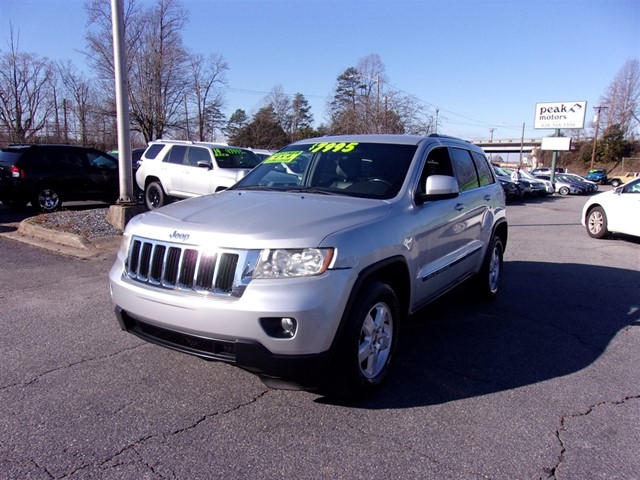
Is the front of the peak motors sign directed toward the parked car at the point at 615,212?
yes

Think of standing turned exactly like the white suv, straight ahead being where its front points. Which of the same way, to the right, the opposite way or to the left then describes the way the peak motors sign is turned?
to the right

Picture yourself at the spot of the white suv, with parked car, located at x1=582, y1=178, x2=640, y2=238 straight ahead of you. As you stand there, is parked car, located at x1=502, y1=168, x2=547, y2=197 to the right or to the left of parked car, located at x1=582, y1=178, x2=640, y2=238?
left

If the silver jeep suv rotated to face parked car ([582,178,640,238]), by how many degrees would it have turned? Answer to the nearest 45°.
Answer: approximately 180°

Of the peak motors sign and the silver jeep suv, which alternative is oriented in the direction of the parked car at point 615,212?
the peak motors sign

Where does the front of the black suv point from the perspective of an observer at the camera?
facing away from the viewer and to the right of the viewer

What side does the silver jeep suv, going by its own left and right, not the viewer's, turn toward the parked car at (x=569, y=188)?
back

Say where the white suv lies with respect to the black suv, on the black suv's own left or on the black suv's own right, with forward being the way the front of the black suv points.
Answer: on the black suv's own right

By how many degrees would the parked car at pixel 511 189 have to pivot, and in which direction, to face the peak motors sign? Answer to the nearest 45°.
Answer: approximately 135° to its left

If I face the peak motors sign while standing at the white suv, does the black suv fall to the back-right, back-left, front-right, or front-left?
back-left

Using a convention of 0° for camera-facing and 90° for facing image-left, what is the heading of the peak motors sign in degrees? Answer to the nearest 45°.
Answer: approximately 0°
